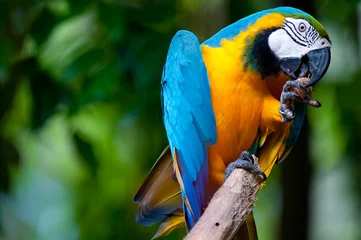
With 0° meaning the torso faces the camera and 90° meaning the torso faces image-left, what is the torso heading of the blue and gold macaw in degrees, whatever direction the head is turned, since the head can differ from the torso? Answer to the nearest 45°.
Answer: approximately 315°
